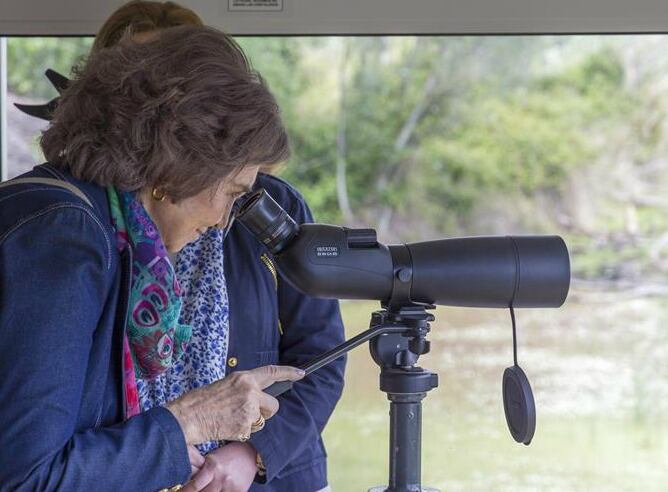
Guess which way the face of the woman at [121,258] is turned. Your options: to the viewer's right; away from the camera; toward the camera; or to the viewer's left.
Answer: to the viewer's right

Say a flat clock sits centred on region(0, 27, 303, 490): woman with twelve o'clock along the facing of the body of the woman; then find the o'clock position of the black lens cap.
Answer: The black lens cap is roughly at 12 o'clock from the woman.

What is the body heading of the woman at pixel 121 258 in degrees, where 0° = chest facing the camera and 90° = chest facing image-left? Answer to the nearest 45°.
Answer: approximately 270°

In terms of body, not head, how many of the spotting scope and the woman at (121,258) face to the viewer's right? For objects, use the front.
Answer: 2

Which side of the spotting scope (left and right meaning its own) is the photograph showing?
right
